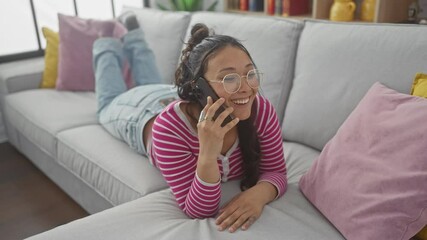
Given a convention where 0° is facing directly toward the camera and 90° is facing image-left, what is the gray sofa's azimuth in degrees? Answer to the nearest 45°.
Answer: approximately 45°

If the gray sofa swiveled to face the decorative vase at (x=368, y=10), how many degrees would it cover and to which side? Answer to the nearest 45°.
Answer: approximately 180°

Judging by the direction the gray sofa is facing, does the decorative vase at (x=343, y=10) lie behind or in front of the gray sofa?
behind

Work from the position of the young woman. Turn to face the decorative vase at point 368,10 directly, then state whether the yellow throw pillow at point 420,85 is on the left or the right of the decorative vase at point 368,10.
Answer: right
